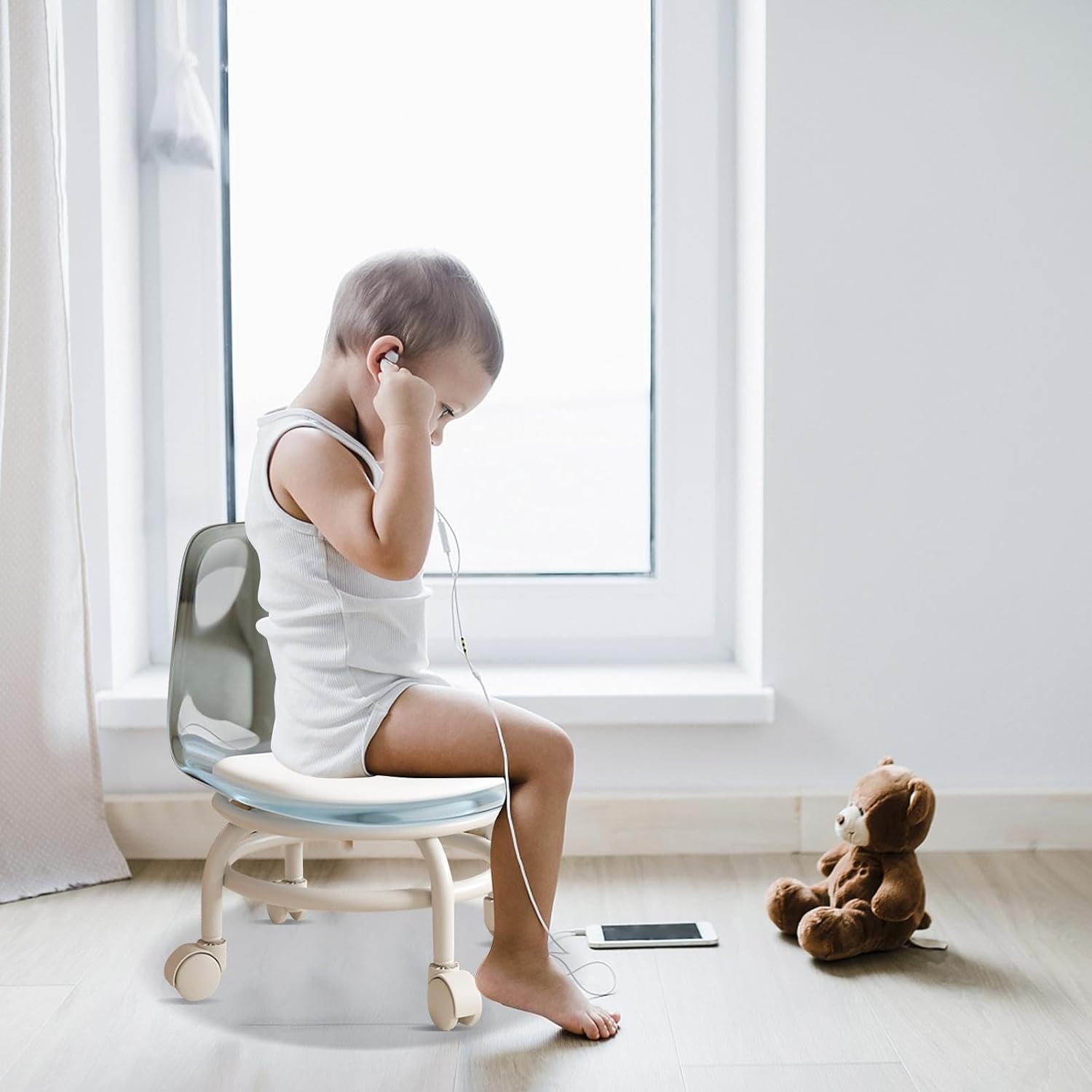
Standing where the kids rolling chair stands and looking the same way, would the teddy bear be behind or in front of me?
in front

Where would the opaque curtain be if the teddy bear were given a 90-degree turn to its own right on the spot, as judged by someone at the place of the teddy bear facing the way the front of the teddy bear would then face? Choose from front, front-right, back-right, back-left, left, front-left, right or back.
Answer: front-left

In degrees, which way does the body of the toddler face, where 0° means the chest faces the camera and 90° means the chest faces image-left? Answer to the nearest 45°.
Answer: approximately 270°

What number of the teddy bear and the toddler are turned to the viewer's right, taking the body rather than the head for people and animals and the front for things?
1

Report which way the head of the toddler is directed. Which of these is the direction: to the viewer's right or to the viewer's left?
to the viewer's right

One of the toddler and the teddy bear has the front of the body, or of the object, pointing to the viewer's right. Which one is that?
the toddler

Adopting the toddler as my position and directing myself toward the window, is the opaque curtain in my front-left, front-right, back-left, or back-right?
front-left

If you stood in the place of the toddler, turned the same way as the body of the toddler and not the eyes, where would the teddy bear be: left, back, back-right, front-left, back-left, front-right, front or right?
front

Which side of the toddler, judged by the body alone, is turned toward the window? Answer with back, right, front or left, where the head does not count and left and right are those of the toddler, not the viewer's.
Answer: left

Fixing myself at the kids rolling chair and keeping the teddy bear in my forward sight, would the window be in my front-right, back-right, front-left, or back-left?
front-left

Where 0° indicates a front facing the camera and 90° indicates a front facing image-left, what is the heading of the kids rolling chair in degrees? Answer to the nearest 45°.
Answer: approximately 315°
